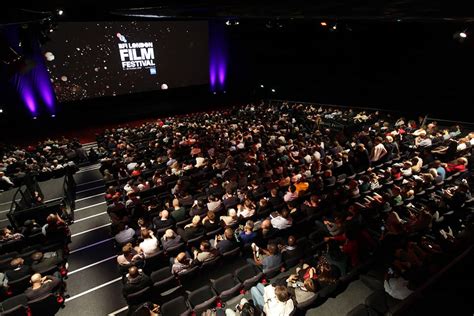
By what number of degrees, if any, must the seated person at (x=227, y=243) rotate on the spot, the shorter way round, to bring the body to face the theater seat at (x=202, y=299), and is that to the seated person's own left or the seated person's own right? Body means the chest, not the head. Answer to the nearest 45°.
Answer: approximately 135° to the seated person's own left

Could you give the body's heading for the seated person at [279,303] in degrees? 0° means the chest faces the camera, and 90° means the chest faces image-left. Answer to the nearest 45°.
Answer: approximately 135°

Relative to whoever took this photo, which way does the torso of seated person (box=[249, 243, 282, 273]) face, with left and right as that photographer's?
facing away from the viewer and to the left of the viewer

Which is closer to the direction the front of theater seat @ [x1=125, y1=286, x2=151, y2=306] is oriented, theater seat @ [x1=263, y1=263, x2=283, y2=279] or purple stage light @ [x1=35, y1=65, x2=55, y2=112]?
the purple stage light

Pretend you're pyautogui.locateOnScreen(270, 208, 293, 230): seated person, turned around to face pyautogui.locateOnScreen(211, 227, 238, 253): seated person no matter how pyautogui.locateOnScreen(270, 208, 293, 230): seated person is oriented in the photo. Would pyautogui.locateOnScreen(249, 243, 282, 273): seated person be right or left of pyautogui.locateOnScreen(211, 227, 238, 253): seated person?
left

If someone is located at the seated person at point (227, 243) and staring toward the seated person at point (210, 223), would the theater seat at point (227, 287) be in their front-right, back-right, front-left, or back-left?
back-left

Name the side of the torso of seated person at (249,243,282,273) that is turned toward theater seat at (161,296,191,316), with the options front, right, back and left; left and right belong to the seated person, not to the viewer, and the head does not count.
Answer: left

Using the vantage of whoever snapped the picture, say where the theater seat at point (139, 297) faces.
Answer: facing away from the viewer and to the left of the viewer

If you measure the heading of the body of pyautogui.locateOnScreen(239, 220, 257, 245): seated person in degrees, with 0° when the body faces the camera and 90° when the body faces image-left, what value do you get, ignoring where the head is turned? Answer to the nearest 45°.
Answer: approximately 135°
